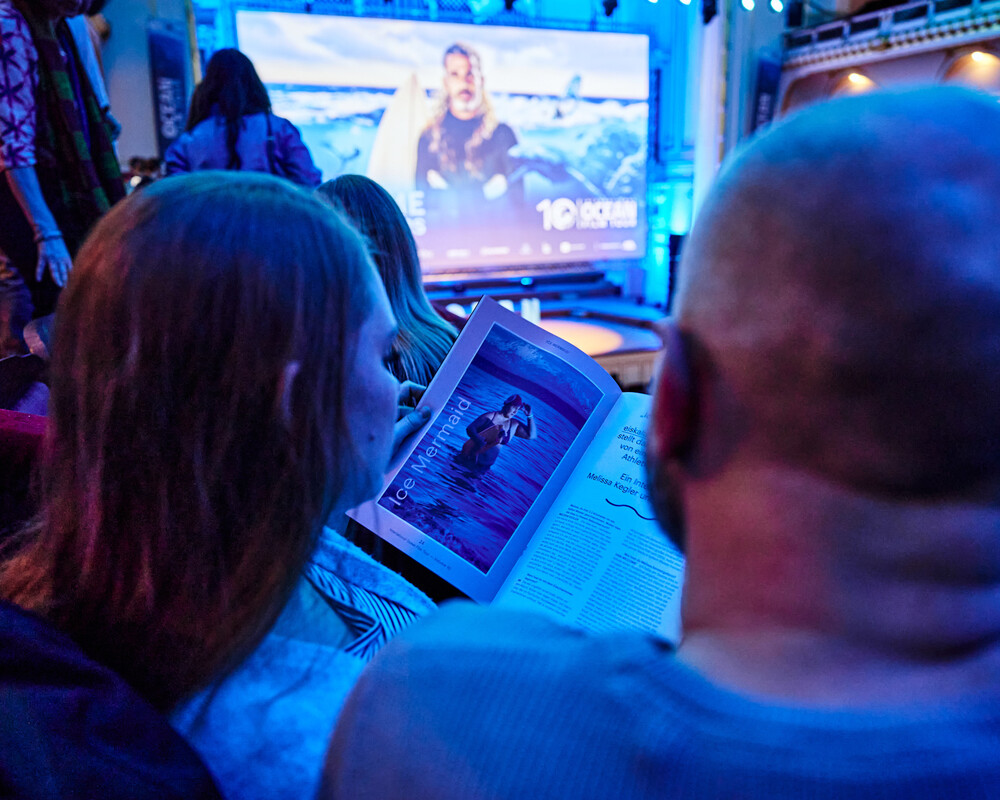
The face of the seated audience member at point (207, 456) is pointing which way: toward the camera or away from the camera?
away from the camera

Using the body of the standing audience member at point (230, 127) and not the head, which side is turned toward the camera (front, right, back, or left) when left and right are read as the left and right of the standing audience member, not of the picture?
back

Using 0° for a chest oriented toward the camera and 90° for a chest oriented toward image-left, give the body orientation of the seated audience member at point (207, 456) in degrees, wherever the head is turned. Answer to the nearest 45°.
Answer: approximately 225°

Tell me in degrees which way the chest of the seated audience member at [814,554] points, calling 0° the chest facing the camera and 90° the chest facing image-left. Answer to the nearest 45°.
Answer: approximately 180°

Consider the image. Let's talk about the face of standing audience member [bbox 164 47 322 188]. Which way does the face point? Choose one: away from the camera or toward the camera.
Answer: away from the camera

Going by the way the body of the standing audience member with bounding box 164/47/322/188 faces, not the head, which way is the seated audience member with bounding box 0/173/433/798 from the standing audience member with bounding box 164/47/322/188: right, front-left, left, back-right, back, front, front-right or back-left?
back

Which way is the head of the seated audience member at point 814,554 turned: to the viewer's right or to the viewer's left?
to the viewer's left

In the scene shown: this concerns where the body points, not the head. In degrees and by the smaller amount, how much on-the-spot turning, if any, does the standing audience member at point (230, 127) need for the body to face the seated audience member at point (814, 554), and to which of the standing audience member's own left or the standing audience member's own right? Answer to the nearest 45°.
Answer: approximately 180°

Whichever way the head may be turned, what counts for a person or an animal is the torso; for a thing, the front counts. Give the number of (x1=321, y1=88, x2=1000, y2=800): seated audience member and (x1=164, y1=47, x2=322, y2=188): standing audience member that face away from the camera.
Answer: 2

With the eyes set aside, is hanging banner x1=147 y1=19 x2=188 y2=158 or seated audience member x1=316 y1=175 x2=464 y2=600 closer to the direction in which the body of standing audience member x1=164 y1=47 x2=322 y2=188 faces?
the hanging banner
